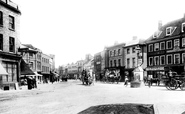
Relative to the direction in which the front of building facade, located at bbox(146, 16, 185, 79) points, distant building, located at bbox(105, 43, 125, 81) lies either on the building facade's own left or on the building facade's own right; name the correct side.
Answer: on the building facade's own right

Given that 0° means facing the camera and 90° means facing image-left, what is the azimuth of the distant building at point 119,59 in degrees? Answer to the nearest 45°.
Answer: approximately 45°

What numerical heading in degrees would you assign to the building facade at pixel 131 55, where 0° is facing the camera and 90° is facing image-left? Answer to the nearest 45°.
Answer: approximately 45°
